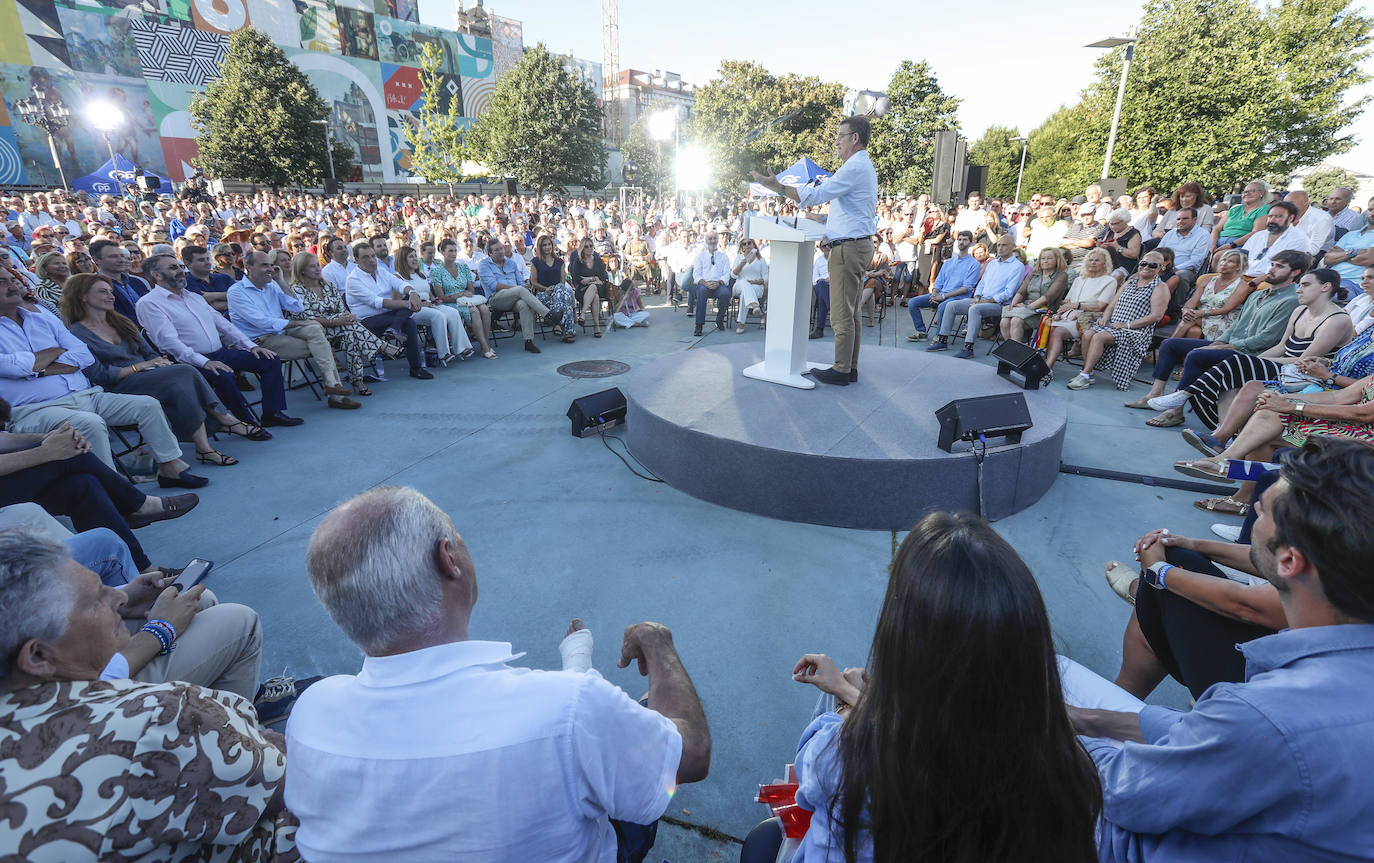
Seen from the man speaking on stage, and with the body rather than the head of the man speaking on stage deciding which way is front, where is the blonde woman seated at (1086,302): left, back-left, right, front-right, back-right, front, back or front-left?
back-right

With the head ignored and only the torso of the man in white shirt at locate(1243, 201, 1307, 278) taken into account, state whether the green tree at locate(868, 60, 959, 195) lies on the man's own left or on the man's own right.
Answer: on the man's own right

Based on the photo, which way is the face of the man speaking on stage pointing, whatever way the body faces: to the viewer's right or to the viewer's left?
to the viewer's left

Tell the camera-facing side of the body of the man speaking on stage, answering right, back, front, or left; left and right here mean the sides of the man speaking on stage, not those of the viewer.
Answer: left

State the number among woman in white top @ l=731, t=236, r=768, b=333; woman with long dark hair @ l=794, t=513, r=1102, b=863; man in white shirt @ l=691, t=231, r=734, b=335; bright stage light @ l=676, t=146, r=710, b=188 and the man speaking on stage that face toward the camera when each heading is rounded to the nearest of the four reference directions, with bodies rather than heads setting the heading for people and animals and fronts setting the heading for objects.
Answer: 3

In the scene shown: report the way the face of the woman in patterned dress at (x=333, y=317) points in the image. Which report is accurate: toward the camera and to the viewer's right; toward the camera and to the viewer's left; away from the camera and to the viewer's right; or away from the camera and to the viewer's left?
toward the camera and to the viewer's right

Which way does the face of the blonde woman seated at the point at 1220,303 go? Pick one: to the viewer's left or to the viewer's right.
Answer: to the viewer's left

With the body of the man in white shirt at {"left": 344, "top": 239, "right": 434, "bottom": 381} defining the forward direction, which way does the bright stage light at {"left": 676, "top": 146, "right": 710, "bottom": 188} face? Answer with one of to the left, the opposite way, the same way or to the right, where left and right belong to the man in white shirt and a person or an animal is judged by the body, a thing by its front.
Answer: to the right

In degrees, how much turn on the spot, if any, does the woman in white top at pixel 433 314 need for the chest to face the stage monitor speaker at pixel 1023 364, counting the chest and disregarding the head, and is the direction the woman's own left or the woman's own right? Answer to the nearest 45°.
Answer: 0° — they already face it

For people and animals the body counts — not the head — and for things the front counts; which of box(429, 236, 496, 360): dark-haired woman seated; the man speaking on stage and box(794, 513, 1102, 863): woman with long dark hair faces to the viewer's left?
the man speaking on stage

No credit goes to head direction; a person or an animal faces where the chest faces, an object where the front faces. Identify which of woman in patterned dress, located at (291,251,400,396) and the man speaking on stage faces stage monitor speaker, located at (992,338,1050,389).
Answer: the woman in patterned dress
